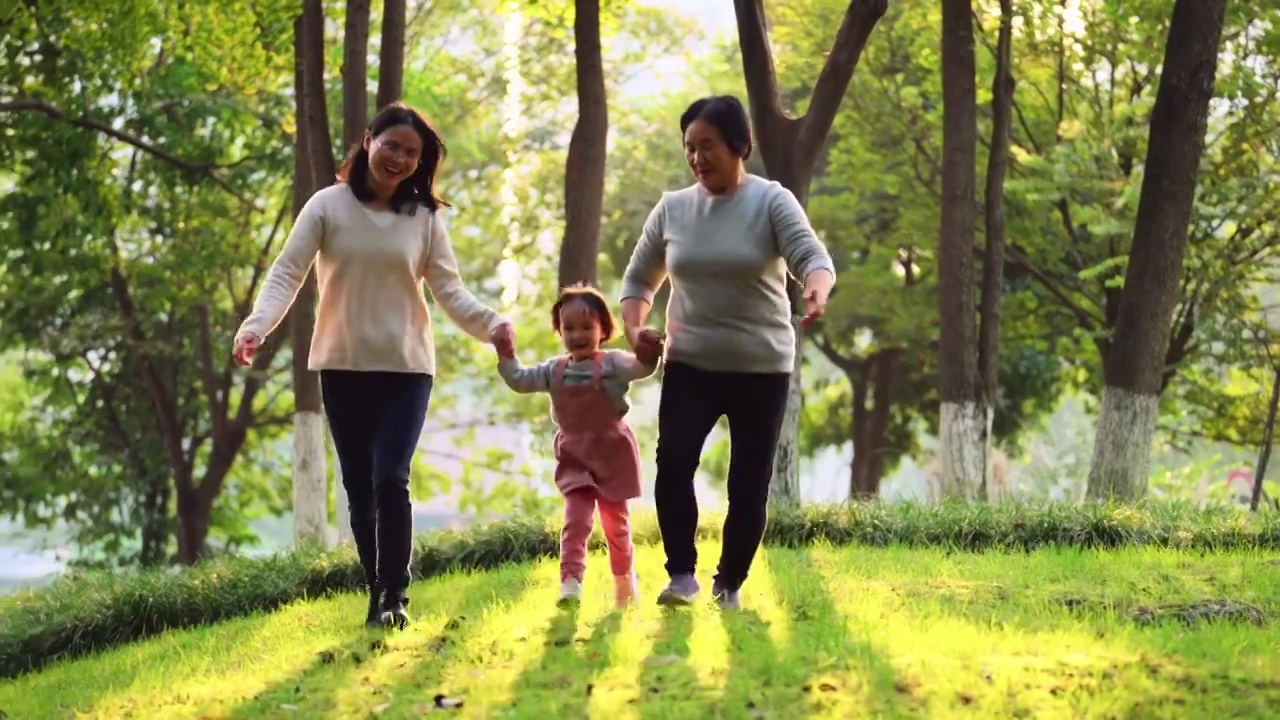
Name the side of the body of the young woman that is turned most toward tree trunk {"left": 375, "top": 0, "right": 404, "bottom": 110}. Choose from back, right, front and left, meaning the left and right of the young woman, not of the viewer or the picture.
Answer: back

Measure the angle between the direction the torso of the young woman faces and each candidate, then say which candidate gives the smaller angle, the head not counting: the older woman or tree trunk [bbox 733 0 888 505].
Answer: the older woman

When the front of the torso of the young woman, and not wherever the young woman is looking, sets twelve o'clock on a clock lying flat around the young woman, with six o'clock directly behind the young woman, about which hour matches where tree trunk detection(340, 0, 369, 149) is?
The tree trunk is roughly at 6 o'clock from the young woman.

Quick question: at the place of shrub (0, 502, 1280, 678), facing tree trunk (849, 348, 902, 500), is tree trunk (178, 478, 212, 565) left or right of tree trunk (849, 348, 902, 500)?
left

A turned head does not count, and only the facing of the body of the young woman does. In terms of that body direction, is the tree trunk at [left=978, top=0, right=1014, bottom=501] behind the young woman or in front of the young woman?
behind

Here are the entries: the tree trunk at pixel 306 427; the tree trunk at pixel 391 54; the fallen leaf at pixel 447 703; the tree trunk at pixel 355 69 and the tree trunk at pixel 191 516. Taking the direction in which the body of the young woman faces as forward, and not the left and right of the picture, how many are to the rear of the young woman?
4

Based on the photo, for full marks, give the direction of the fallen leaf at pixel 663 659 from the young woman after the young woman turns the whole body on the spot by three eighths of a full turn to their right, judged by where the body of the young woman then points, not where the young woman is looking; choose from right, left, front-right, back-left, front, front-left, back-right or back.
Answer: back

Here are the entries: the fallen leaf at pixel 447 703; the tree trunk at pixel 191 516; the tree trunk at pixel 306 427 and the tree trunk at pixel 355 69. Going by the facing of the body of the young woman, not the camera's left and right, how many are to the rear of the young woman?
3

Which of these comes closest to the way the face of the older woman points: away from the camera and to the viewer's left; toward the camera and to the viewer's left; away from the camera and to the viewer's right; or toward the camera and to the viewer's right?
toward the camera and to the viewer's left

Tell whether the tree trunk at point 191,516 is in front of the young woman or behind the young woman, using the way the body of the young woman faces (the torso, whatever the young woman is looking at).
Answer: behind

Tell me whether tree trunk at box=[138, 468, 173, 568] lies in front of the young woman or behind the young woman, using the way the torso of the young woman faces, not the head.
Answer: behind

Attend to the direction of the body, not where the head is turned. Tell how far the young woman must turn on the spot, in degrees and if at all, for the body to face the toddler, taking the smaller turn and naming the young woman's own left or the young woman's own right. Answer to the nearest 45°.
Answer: approximately 90° to the young woman's own left

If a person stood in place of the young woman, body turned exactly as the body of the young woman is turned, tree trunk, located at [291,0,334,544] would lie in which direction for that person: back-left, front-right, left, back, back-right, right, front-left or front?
back

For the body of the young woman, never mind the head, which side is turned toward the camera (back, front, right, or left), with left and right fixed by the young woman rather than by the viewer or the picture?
front
